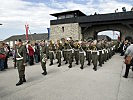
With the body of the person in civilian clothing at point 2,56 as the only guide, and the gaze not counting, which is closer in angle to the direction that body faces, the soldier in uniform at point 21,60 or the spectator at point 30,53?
the spectator

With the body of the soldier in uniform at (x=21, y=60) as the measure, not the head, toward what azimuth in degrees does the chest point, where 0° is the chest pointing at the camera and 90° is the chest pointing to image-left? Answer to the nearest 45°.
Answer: approximately 45°

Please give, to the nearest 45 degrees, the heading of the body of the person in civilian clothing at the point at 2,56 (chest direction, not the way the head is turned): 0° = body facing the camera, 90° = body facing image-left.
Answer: approximately 270°

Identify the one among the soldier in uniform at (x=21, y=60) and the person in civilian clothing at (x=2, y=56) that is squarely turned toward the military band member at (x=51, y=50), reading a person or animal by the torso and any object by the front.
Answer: the person in civilian clothing

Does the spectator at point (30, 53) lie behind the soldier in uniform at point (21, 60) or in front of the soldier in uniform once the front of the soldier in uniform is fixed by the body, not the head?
behind
